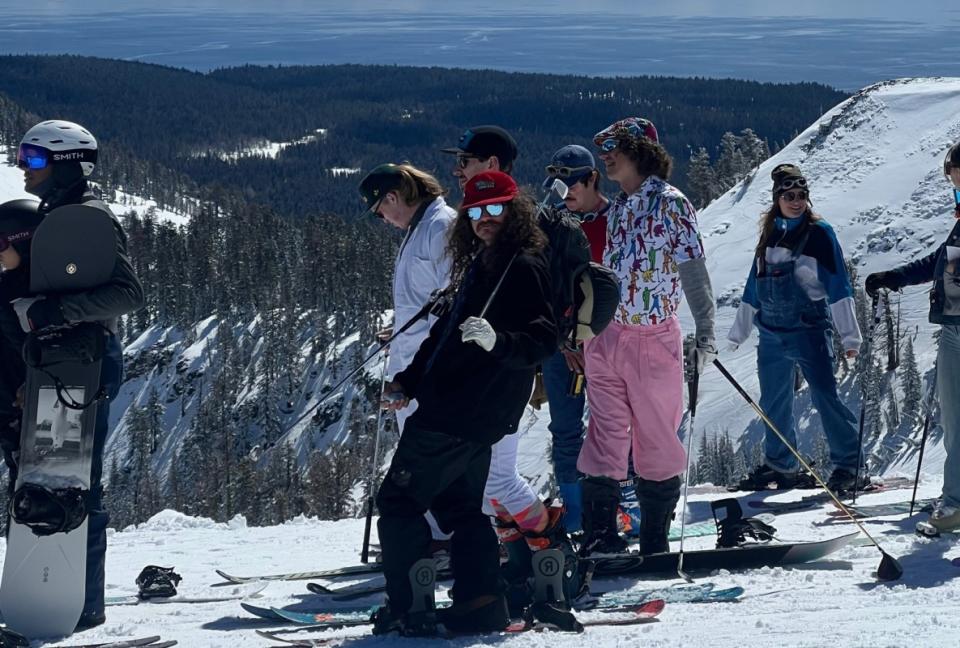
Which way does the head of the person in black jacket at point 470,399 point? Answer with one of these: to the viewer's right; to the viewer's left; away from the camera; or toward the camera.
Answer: toward the camera

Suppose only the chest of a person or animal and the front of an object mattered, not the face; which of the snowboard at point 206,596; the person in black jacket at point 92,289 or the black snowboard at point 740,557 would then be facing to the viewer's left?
the person in black jacket

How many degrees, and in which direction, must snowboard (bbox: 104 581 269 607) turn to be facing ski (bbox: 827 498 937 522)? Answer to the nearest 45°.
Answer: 0° — it already faces it

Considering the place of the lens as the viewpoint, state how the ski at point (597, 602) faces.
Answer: facing to the left of the viewer

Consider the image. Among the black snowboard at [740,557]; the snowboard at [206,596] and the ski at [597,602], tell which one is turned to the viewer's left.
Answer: the ski at [597,602]

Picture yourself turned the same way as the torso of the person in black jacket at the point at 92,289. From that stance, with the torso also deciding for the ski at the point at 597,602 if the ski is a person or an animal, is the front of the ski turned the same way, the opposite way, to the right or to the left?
the same way

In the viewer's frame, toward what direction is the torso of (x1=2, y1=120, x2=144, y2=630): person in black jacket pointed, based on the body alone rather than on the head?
to the viewer's left

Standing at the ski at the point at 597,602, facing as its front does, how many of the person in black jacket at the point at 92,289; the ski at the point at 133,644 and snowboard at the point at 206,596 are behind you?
0

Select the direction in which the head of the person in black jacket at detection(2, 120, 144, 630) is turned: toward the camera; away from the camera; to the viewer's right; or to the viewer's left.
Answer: to the viewer's left
